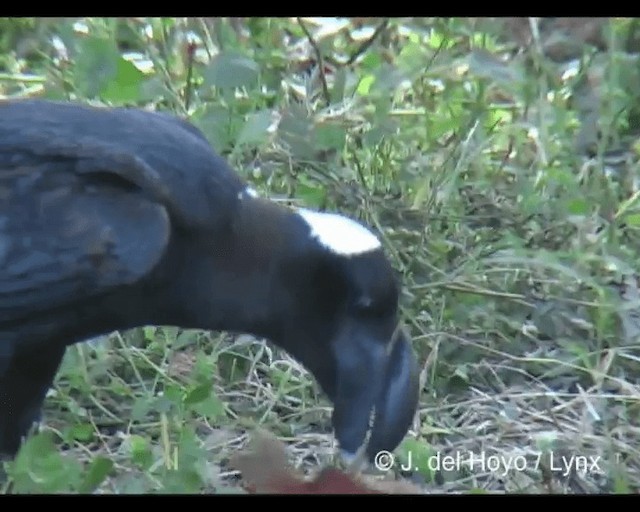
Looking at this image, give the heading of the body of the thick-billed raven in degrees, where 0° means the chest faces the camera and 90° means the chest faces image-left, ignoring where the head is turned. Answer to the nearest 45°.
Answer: approximately 270°
